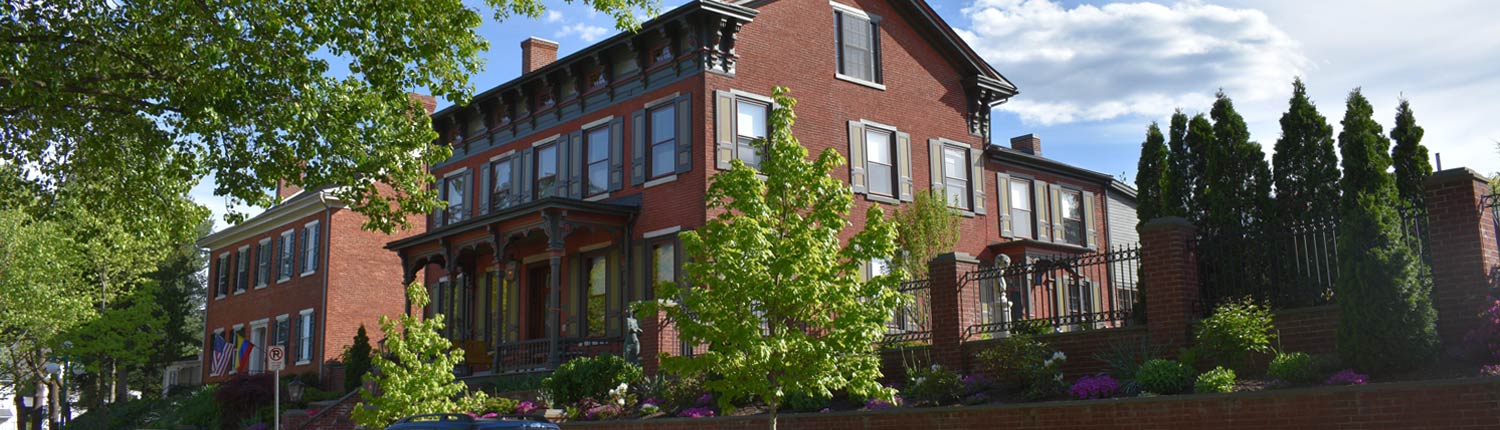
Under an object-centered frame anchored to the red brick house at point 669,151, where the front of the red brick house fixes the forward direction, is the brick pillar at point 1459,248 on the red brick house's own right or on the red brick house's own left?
on the red brick house's own left

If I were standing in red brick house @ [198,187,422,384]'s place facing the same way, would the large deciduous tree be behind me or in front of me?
in front

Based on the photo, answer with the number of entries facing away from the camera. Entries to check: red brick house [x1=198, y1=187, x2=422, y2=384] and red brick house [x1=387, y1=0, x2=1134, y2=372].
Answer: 0

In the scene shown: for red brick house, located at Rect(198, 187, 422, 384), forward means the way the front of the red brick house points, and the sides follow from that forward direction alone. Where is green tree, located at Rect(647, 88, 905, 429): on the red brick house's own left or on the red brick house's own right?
on the red brick house's own left

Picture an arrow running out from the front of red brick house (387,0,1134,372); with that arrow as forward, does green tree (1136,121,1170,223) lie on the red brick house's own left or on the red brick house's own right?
on the red brick house's own left

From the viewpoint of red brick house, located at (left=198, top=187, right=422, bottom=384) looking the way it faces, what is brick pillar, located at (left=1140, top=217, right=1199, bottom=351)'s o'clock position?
The brick pillar is roughly at 10 o'clock from the red brick house.

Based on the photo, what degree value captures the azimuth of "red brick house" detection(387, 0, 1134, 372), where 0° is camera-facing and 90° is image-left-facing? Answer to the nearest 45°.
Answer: approximately 45°

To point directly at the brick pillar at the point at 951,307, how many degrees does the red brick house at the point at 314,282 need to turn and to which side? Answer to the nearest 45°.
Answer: approximately 45° to its left

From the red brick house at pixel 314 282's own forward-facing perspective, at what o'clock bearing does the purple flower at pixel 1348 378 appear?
The purple flower is roughly at 10 o'clock from the red brick house.

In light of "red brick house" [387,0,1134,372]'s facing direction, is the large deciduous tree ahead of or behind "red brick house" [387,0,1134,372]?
ahead

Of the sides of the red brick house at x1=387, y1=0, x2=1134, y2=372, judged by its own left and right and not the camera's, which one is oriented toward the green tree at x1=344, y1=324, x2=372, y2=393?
right

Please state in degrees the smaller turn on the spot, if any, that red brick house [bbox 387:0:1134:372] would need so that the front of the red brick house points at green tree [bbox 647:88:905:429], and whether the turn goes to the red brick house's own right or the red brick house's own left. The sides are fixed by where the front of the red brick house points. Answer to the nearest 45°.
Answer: approximately 45° to the red brick house's own left
